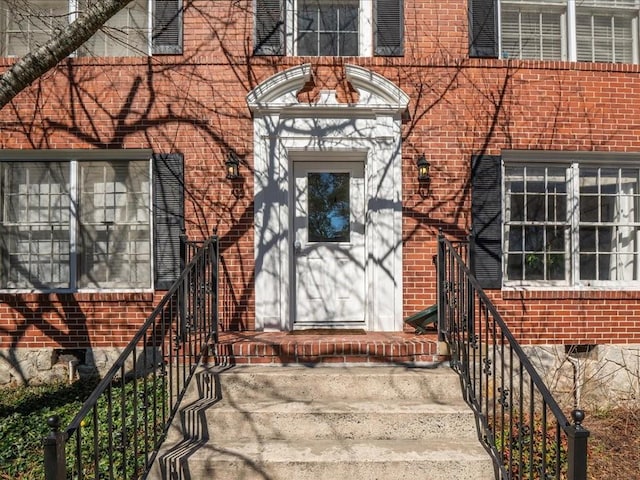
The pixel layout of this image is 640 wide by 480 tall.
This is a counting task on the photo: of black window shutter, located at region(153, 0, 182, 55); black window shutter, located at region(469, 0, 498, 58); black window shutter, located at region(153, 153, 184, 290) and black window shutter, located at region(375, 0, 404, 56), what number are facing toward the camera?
4

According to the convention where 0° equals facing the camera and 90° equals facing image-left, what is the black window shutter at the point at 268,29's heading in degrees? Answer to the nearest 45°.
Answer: approximately 0°

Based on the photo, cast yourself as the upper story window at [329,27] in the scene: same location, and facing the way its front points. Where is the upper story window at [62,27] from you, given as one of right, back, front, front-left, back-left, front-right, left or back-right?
right

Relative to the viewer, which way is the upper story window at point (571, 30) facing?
toward the camera

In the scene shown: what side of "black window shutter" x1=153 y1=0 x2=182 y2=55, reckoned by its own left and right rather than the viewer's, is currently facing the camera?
front

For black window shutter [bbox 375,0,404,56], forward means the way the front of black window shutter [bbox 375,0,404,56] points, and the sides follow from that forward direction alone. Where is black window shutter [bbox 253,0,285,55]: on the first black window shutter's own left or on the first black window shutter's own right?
on the first black window shutter's own right

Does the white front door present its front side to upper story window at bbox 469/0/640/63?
no

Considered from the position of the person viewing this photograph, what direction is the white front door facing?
facing the viewer

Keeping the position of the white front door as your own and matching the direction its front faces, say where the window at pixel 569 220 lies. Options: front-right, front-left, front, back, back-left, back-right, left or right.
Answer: left

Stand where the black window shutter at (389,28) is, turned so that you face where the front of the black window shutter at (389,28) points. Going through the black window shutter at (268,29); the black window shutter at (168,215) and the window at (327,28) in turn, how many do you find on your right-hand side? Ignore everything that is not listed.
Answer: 3

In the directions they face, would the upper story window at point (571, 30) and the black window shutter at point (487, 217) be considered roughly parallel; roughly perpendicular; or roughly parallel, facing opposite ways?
roughly parallel
